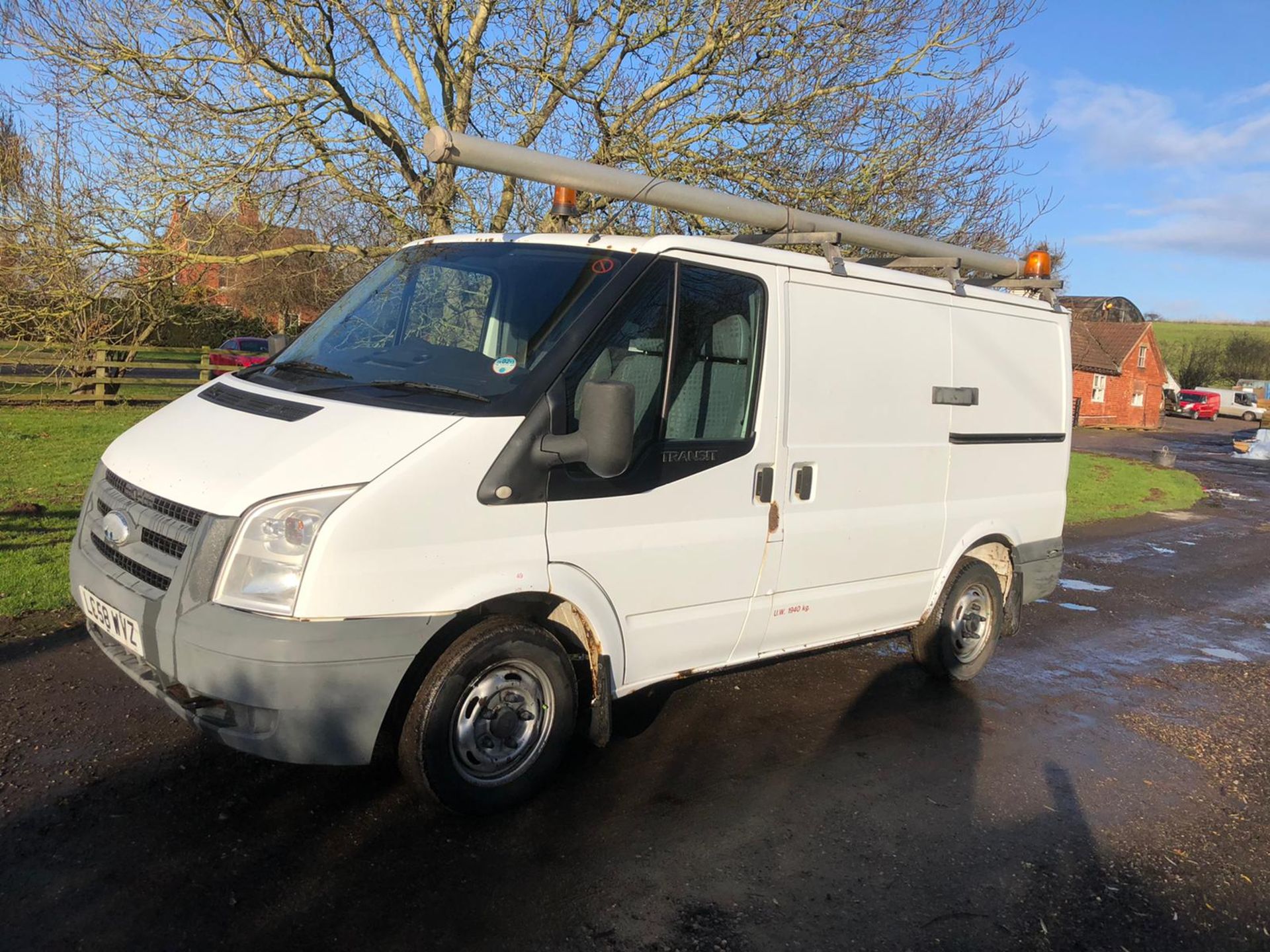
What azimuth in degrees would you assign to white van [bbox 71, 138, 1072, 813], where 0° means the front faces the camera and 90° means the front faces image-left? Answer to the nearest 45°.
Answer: approximately 45°

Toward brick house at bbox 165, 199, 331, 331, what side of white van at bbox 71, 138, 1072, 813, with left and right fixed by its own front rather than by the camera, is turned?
right
